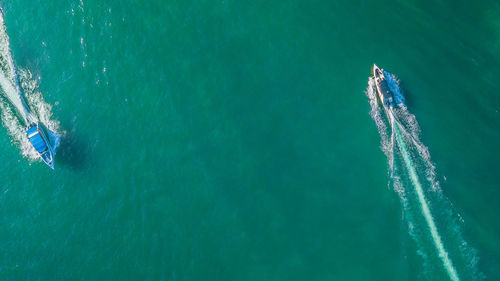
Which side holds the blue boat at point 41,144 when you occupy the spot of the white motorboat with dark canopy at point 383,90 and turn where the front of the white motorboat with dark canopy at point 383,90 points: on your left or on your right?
on your left

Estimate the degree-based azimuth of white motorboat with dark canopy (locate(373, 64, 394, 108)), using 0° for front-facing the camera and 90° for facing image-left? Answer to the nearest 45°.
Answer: approximately 180°

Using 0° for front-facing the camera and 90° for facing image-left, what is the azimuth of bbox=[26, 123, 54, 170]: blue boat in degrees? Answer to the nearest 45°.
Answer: approximately 315°

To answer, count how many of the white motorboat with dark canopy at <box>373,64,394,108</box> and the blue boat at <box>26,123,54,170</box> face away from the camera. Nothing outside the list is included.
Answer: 1

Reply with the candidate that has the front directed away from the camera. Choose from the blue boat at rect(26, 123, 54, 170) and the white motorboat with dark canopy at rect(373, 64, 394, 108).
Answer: the white motorboat with dark canopy at rect(373, 64, 394, 108)
